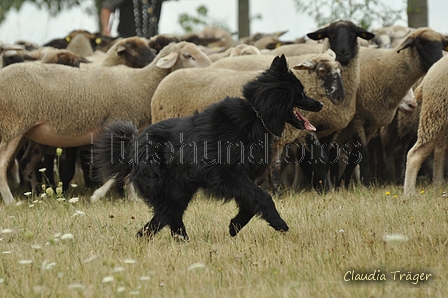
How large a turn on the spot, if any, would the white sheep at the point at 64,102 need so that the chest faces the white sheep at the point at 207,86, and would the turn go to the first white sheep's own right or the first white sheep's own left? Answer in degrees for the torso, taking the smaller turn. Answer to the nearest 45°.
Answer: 0° — it already faces it

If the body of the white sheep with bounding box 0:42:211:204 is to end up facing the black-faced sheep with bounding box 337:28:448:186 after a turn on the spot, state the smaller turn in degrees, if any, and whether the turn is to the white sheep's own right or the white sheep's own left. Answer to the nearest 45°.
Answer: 0° — it already faces it

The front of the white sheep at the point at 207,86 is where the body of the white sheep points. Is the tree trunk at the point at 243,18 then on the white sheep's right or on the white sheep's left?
on the white sheep's left

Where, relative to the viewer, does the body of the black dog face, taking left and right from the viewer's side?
facing to the right of the viewer

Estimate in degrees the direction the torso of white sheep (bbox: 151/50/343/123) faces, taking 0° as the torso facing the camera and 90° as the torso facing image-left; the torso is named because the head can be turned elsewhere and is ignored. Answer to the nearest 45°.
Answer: approximately 270°

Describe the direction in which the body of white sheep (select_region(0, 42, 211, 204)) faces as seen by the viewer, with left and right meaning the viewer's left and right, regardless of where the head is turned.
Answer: facing to the right of the viewer

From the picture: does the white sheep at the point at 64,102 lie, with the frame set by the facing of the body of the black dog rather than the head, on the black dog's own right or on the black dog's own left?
on the black dog's own left

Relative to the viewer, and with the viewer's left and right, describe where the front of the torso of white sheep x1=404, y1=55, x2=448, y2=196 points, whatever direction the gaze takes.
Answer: facing to the right of the viewer
